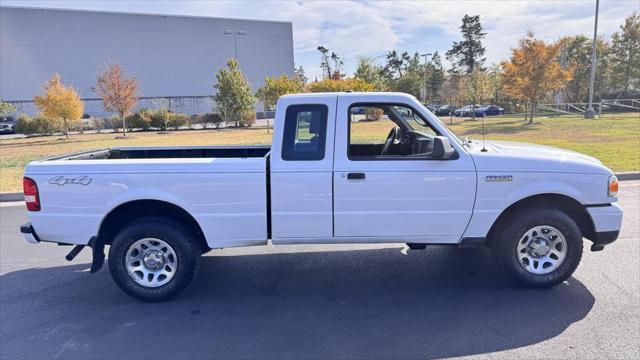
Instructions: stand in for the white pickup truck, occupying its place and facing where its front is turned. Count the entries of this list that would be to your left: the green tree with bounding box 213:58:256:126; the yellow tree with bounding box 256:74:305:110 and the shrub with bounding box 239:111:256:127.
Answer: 3

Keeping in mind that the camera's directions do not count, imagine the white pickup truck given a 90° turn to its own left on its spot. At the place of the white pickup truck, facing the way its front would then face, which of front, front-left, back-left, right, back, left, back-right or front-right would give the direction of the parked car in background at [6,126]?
front-left

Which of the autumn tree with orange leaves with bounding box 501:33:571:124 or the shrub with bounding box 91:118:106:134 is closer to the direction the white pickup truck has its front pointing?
the autumn tree with orange leaves

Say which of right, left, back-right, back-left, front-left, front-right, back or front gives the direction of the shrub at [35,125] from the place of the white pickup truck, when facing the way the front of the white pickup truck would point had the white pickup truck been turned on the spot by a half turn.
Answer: front-right

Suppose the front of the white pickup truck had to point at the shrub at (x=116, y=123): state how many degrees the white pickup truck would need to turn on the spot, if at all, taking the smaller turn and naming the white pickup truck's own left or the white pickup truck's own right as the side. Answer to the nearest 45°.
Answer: approximately 135° to the white pickup truck's own left

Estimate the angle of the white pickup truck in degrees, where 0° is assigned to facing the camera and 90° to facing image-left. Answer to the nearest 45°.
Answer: approximately 270°

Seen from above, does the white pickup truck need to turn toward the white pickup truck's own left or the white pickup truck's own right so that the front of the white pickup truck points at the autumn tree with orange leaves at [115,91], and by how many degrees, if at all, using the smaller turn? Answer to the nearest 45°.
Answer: approximately 135° to the white pickup truck's own left

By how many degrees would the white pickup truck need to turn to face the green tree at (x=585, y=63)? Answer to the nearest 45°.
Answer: approximately 45° to its left

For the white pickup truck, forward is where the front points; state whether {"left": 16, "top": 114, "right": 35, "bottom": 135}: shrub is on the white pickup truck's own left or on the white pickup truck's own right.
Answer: on the white pickup truck's own left

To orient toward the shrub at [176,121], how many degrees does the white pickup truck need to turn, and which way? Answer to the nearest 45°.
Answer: approximately 90° to its left

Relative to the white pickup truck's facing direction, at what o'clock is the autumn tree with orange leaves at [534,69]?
The autumn tree with orange leaves is roughly at 10 o'clock from the white pickup truck.

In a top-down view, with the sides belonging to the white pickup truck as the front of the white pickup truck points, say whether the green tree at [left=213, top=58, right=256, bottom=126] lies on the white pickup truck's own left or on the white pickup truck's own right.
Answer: on the white pickup truck's own left
